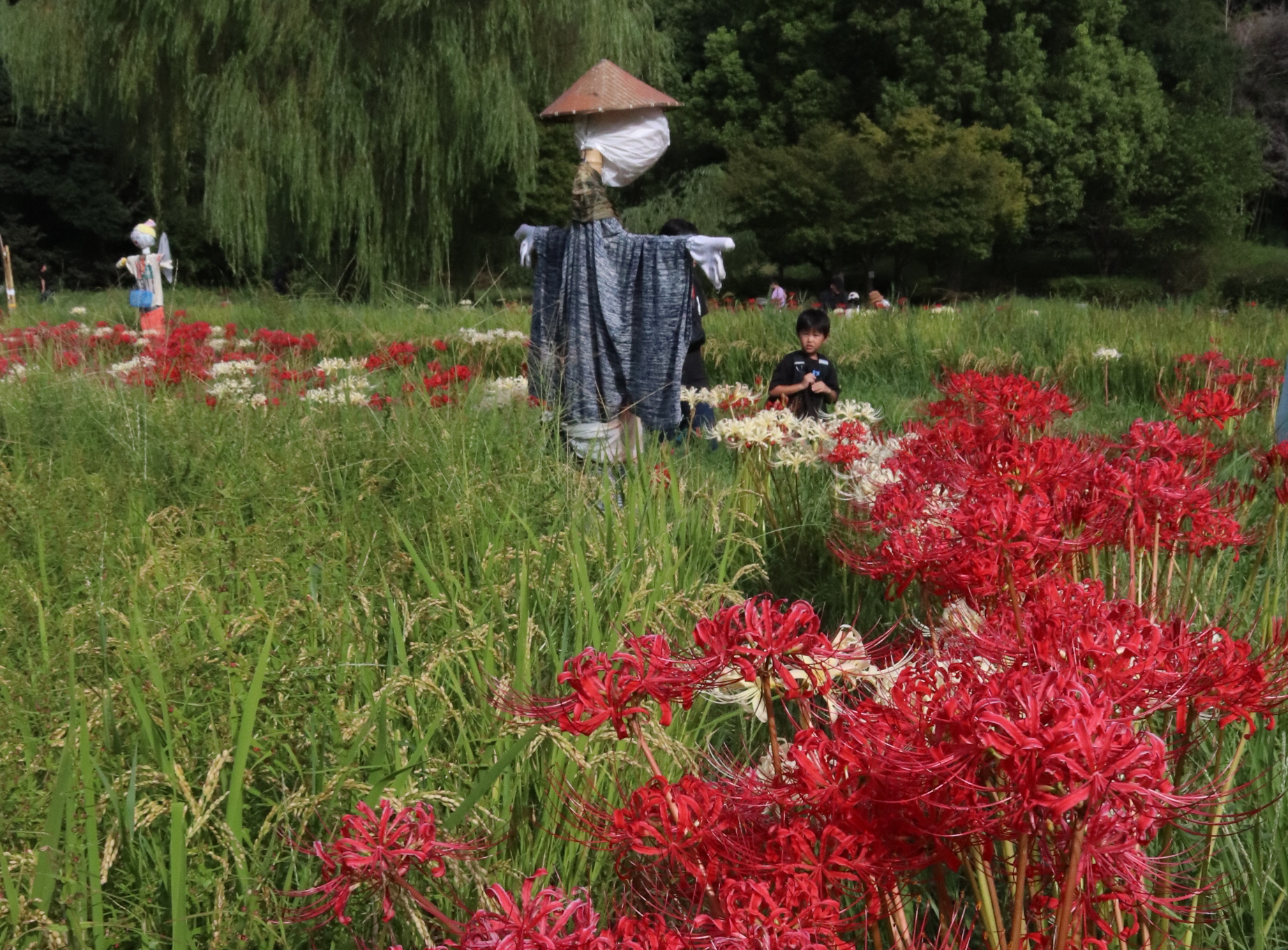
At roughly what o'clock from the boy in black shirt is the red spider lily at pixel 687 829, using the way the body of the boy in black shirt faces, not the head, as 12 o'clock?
The red spider lily is roughly at 12 o'clock from the boy in black shirt.

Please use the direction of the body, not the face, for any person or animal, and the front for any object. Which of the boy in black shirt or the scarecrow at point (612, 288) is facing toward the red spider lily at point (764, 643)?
the boy in black shirt

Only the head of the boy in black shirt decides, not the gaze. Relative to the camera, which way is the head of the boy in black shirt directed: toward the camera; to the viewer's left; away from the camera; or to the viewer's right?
toward the camera

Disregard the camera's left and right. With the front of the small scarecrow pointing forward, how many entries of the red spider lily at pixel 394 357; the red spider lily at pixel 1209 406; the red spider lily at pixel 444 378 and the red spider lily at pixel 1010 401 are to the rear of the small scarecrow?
0

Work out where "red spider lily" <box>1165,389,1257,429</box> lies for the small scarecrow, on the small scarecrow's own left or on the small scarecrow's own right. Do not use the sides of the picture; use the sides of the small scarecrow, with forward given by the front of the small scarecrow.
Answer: on the small scarecrow's own left

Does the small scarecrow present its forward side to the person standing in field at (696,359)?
no

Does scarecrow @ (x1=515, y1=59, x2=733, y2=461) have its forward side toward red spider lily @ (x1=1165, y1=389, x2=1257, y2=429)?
no

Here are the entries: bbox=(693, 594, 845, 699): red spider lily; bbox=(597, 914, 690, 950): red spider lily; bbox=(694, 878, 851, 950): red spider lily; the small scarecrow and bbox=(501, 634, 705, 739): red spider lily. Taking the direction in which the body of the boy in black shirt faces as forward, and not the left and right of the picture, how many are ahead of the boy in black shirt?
4

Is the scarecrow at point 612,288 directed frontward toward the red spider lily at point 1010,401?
no

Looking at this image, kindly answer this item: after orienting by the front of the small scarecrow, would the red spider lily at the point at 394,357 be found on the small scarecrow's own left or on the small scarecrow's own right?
on the small scarecrow's own left

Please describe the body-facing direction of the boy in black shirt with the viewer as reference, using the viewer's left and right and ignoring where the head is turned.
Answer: facing the viewer
